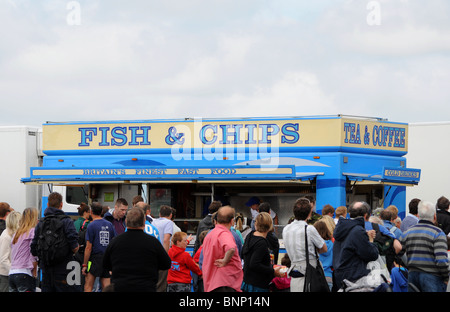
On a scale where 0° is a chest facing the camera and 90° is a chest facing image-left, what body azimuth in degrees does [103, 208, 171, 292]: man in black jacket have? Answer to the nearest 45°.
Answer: approximately 180°

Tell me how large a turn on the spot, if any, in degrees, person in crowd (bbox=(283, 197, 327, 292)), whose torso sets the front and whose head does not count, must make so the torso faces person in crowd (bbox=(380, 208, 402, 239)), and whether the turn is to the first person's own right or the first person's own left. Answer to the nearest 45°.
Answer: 0° — they already face them

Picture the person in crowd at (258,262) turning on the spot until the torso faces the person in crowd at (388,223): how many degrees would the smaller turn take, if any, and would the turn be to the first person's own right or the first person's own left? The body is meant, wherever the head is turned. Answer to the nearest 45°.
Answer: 0° — they already face them

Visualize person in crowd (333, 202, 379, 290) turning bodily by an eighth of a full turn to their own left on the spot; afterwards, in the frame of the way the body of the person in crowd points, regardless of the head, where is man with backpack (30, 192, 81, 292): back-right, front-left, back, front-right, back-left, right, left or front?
left

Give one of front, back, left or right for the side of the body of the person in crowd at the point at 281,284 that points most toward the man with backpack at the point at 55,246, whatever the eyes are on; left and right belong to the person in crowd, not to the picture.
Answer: left

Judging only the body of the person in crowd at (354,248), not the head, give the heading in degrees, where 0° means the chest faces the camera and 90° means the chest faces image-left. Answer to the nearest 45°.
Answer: approximately 225°

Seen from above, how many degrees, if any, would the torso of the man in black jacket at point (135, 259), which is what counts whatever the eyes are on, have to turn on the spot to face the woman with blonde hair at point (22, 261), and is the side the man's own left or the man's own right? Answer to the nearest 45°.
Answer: approximately 45° to the man's own left

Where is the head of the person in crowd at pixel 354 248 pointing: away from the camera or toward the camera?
away from the camera

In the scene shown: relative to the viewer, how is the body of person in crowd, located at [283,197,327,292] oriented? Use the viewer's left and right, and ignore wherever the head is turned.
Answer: facing away from the viewer and to the right of the viewer

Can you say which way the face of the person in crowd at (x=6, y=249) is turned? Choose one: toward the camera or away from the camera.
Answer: away from the camera

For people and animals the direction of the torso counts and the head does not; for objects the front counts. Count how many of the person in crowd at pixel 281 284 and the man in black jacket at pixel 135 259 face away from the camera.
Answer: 2

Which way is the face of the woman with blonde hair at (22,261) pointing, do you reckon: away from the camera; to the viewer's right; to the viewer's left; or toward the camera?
away from the camera

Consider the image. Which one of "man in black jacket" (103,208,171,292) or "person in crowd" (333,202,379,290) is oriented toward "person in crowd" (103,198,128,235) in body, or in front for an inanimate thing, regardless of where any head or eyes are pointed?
the man in black jacket

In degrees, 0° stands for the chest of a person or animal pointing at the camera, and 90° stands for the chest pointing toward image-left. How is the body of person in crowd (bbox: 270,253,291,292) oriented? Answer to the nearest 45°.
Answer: approximately 180°
